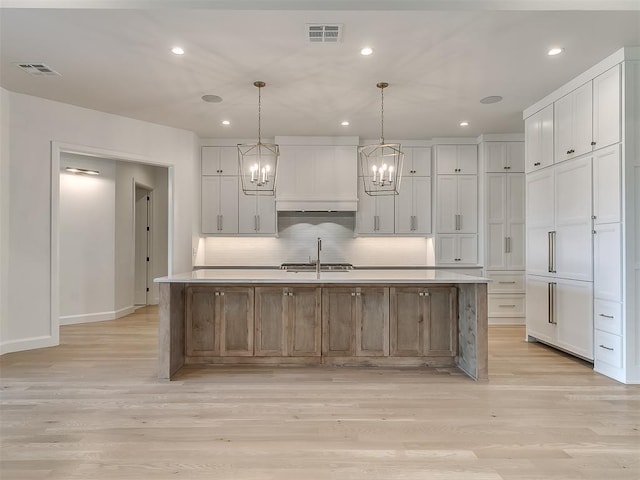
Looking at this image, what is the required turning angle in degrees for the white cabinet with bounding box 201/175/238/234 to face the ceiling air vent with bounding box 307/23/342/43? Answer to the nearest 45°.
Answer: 0° — it already faces it

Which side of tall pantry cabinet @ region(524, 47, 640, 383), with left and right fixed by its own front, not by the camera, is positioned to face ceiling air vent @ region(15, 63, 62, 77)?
front

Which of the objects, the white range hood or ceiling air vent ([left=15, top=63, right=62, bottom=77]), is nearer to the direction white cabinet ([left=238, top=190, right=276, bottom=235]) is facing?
the ceiling air vent

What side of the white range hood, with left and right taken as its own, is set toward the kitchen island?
front

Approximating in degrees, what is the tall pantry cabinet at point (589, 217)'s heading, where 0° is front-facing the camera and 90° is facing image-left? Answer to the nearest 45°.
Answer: approximately 45°

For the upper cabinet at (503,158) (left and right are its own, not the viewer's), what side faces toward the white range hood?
right

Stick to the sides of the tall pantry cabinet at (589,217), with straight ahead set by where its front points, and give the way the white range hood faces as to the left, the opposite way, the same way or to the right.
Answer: to the left
